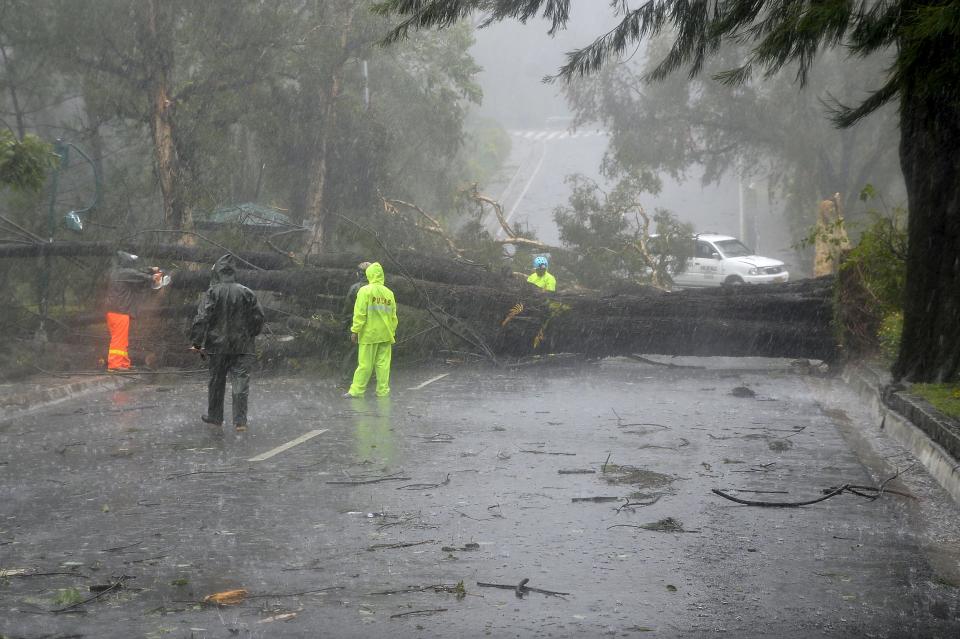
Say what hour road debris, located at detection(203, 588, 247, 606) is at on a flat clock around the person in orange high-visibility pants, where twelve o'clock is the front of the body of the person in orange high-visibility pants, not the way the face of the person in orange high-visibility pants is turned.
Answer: The road debris is roughly at 3 o'clock from the person in orange high-visibility pants.

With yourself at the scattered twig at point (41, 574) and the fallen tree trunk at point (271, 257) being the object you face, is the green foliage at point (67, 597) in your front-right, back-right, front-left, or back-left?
back-right

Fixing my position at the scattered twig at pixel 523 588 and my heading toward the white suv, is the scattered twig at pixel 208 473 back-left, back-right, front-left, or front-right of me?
front-left

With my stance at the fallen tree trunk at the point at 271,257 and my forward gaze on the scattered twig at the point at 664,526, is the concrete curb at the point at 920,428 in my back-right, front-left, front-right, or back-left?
front-left

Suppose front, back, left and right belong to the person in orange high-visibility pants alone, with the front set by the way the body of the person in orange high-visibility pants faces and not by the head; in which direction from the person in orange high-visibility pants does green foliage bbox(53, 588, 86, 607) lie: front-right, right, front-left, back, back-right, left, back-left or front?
right

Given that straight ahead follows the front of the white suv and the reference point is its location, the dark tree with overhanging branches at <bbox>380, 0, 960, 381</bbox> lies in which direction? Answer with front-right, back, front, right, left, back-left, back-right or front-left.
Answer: front-right

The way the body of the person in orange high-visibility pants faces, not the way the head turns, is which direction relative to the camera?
to the viewer's right

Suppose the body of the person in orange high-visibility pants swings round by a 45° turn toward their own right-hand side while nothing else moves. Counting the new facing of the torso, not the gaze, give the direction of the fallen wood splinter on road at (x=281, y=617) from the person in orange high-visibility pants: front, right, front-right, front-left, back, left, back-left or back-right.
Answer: front-right

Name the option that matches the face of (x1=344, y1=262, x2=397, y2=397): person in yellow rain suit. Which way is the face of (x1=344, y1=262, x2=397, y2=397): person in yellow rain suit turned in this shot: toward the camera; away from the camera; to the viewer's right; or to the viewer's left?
away from the camera

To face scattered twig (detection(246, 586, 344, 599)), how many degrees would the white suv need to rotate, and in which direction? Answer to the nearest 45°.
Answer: approximately 45° to its right

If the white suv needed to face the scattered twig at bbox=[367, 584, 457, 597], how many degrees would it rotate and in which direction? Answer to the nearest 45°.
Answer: approximately 45° to its right

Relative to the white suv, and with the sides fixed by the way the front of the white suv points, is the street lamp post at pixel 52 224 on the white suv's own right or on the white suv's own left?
on the white suv's own right

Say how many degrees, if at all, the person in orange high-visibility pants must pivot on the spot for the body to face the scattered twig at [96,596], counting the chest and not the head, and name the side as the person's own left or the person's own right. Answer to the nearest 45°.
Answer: approximately 90° to the person's own right

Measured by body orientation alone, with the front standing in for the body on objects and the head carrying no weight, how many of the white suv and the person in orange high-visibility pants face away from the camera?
0

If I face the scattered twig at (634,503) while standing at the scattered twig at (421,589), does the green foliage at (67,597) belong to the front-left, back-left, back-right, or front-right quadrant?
back-left

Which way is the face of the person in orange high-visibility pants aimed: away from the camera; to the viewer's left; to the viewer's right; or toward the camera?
to the viewer's right
